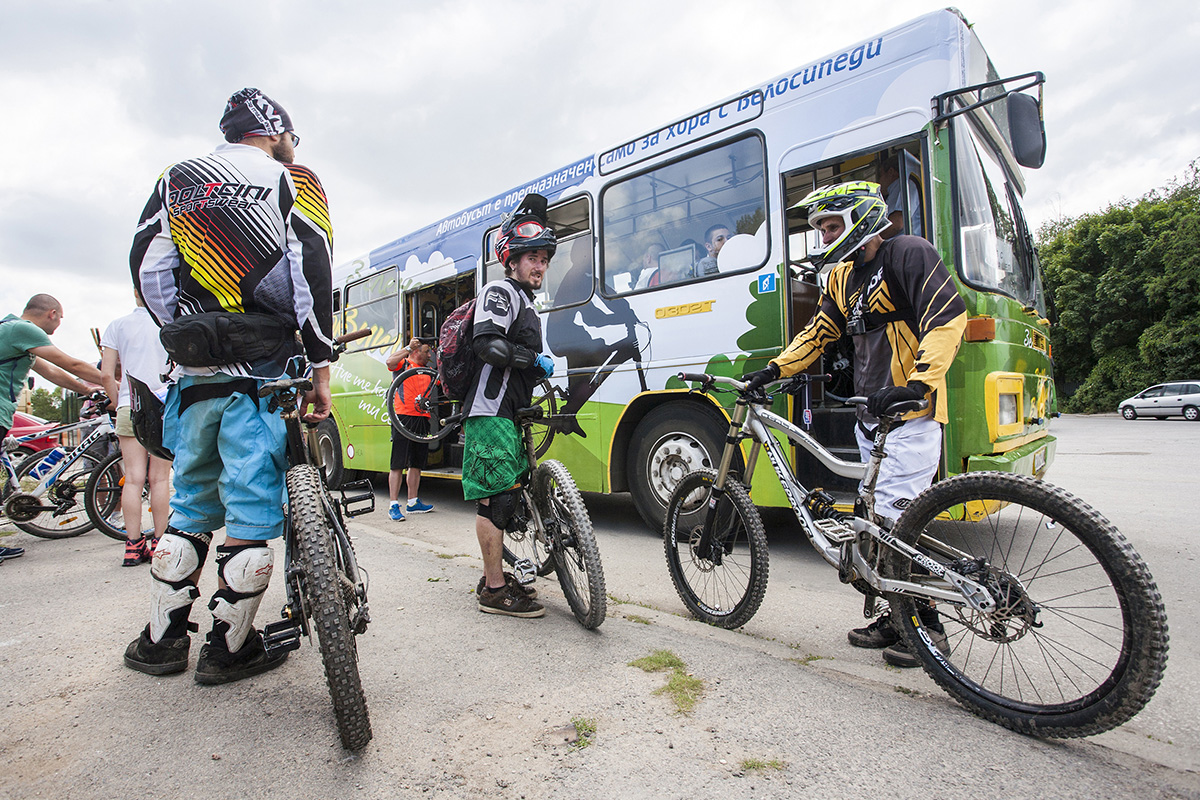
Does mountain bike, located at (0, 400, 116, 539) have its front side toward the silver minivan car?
yes

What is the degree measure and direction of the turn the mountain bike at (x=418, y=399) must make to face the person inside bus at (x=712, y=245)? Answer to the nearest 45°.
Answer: approximately 45° to its right

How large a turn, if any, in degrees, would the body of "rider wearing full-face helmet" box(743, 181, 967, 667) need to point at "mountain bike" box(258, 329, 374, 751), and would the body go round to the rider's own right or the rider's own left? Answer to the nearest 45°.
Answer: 0° — they already face it

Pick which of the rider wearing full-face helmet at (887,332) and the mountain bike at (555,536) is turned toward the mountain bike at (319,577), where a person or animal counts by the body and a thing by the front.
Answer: the rider wearing full-face helmet

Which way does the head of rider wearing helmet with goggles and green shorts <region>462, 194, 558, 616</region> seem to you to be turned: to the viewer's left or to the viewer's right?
to the viewer's right

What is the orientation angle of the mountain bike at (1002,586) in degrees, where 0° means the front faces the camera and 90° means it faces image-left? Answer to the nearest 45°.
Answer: approximately 135°

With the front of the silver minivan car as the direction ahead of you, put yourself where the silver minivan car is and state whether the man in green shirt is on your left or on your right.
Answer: on your left

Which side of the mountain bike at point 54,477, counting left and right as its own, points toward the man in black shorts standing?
front

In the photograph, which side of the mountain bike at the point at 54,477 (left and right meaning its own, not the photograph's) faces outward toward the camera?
right
